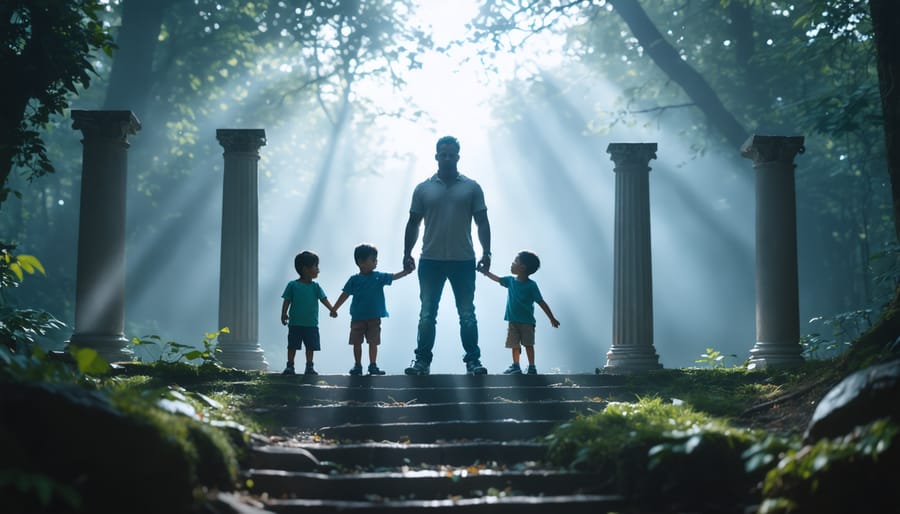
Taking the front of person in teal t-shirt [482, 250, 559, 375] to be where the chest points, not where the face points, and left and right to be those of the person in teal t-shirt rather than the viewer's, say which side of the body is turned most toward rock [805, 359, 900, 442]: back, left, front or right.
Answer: left

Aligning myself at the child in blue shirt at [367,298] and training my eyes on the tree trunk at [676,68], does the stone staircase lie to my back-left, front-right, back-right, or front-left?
back-right

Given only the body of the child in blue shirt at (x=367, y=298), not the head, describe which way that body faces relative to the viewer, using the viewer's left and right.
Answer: facing the viewer

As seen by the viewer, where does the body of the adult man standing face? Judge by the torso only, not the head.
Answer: toward the camera

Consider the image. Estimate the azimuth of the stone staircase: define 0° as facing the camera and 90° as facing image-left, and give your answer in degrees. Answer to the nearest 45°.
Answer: approximately 0°

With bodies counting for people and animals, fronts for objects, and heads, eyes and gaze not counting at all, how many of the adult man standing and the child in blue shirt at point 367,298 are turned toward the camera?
2

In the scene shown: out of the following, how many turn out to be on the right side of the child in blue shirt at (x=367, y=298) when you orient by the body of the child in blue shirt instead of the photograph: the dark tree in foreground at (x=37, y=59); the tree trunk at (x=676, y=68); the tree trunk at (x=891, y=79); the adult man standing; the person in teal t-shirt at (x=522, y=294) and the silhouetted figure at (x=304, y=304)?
2

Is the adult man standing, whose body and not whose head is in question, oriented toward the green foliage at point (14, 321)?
no

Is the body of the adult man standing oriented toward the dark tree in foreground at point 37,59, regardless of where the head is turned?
no

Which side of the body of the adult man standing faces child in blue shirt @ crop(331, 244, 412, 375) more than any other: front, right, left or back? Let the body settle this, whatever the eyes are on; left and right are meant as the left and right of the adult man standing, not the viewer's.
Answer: right

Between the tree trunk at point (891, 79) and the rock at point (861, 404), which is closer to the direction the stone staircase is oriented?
the rock

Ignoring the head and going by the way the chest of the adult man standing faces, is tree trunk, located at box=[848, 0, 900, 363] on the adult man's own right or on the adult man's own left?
on the adult man's own left

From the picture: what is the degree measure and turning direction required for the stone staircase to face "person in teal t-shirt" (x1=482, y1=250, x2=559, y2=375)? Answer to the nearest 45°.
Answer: approximately 180°

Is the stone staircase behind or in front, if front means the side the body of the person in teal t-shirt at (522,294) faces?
in front

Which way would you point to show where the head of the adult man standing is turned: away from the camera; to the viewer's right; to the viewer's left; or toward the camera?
toward the camera

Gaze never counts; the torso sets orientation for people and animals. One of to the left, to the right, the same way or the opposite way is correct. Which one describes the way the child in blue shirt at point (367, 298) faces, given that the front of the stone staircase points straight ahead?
the same way

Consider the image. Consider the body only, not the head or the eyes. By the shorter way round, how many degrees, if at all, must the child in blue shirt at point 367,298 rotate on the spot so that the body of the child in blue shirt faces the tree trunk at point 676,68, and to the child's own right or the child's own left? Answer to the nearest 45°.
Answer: approximately 135° to the child's own left
